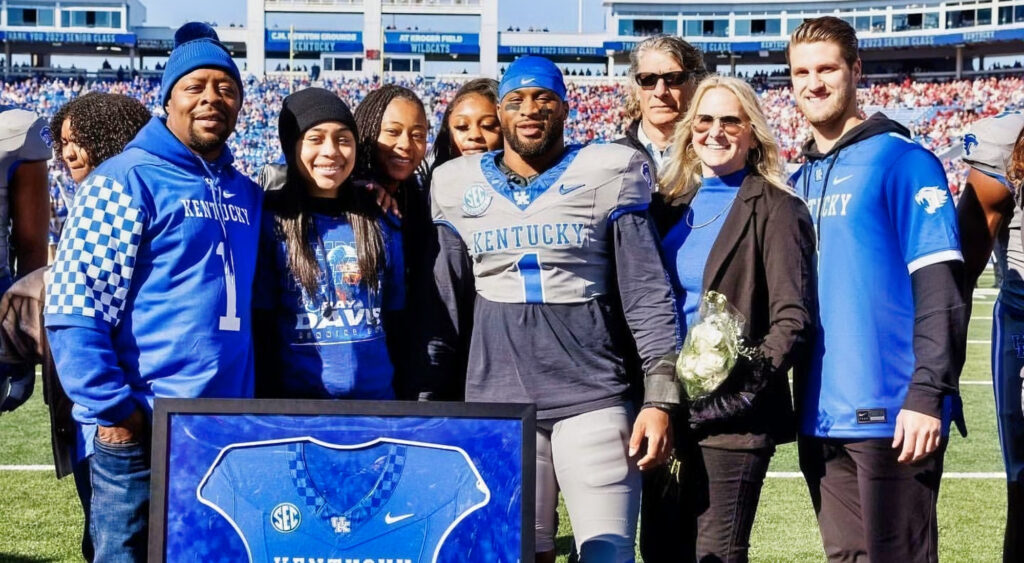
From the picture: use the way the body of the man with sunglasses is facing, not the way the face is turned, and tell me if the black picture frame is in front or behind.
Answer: in front

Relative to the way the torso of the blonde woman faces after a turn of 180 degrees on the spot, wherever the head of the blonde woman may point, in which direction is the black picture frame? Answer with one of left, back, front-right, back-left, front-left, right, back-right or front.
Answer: back

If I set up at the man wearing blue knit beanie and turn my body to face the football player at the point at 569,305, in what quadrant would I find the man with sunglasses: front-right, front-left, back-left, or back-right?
front-left

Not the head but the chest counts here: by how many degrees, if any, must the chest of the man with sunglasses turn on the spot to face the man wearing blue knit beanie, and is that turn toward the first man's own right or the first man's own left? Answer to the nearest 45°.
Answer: approximately 45° to the first man's own right

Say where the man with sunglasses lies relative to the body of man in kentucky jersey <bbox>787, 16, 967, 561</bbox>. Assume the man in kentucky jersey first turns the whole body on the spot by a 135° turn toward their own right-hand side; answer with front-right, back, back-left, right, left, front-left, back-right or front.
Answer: front-left

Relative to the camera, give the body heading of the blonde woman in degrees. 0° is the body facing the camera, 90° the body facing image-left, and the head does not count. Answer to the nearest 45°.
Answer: approximately 45°

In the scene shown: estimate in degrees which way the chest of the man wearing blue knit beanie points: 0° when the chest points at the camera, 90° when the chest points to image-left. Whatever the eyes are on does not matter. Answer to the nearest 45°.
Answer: approximately 315°

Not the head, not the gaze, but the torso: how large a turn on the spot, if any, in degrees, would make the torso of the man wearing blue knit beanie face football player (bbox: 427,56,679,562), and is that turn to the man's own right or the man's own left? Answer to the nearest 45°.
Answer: approximately 45° to the man's own left

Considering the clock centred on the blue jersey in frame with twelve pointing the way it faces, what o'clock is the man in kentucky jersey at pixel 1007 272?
The man in kentucky jersey is roughly at 8 o'clock from the blue jersey in frame.

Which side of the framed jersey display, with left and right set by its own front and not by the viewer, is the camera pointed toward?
front

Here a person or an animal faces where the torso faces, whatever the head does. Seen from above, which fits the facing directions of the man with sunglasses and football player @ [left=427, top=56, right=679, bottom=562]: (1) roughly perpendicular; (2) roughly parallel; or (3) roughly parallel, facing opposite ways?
roughly parallel

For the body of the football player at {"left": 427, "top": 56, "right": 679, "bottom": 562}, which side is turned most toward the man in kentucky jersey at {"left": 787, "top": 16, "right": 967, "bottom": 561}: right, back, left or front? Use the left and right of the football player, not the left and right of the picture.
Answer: left

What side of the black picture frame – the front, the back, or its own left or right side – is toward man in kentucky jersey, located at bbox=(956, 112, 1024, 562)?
left
